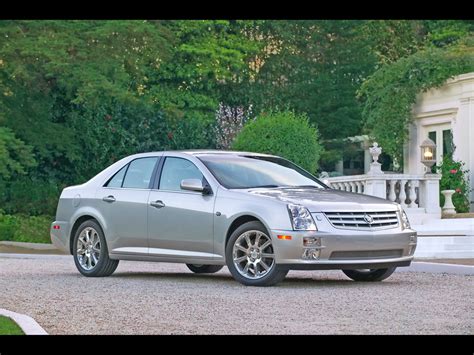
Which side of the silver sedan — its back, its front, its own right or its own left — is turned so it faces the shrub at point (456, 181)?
left

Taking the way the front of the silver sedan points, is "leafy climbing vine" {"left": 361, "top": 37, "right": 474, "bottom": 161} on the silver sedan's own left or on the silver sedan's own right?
on the silver sedan's own left

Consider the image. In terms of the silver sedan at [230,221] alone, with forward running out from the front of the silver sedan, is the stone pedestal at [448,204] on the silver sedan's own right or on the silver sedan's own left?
on the silver sedan's own left

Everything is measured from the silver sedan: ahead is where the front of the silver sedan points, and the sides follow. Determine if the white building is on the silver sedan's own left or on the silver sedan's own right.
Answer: on the silver sedan's own left

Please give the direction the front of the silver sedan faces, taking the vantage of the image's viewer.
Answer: facing the viewer and to the right of the viewer

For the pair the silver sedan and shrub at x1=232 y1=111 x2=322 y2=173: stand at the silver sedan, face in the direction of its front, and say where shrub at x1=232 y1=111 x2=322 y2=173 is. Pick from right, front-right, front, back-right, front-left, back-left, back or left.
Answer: back-left

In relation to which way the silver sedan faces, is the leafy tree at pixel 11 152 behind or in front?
behind
